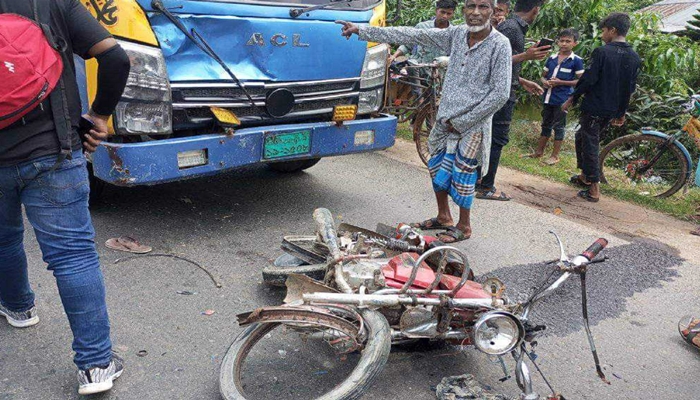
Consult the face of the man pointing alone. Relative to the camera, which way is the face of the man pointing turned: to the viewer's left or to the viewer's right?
to the viewer's left

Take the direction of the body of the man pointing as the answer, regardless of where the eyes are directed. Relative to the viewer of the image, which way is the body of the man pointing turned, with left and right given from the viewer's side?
facing the viewer and to the left of the viewer

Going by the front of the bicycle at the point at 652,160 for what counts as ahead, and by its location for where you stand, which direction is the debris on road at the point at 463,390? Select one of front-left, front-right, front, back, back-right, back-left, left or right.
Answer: left

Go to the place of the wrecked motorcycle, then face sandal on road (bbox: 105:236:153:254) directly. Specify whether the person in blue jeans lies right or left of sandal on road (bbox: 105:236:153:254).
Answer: left

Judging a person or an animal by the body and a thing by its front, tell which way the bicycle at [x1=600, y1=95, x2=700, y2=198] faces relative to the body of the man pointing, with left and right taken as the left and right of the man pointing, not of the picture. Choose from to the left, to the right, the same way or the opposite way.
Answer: to the right

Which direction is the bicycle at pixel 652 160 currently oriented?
to the viewer's left

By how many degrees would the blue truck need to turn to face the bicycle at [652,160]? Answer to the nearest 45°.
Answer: approximately 45° to its left

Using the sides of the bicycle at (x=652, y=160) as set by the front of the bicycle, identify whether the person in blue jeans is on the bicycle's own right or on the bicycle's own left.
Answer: on the bicycle's own left

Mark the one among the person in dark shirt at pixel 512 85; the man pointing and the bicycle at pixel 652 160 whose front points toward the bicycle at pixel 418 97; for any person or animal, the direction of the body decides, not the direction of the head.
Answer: the bicycle at pixel 652 160

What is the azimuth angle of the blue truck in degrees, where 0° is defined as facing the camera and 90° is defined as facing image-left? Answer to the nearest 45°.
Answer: approximately 315°
